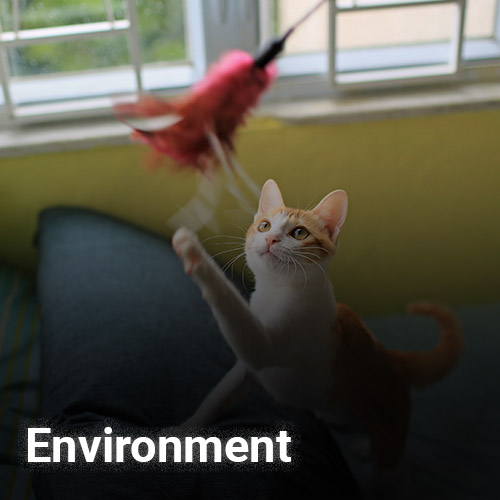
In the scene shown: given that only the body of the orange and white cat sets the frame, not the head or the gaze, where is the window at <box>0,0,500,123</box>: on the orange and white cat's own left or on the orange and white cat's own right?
on the orange and white cat's own right

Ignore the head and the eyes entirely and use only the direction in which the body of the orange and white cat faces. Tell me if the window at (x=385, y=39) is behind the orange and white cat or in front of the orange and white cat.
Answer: behind

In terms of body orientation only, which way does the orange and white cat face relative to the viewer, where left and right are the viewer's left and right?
facing the viewer and to the left of the viewer
